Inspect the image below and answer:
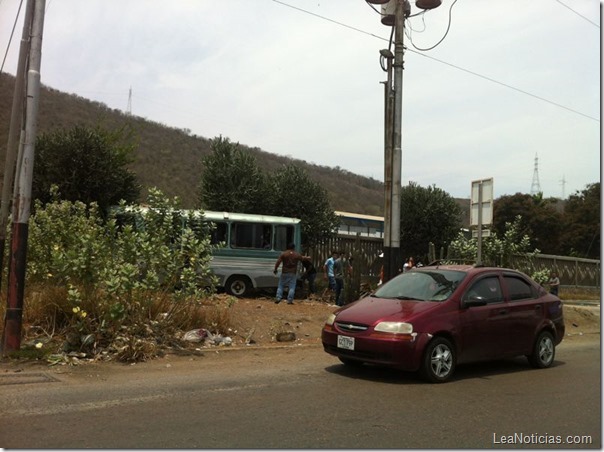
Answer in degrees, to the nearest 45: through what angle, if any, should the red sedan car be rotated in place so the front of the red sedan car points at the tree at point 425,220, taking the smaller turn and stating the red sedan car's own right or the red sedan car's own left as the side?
approximately 135° to the red sedan car's own right

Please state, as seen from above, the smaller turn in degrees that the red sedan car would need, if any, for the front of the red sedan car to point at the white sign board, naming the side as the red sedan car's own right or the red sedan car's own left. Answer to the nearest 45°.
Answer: approximately 135° to the red sedan car's own right

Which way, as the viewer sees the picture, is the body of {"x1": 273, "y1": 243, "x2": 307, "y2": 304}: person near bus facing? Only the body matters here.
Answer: away from the camera

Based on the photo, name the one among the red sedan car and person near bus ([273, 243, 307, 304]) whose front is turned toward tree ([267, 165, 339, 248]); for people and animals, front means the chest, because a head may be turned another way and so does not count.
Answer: the person near bus

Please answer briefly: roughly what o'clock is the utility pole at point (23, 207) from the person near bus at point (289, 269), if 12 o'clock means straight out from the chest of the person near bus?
The utility pole is roughly at 7 o'clock from the person near bus.

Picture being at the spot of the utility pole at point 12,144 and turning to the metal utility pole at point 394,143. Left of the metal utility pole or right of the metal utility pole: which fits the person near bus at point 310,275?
left

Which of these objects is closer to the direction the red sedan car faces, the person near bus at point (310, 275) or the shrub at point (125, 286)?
the shrub
